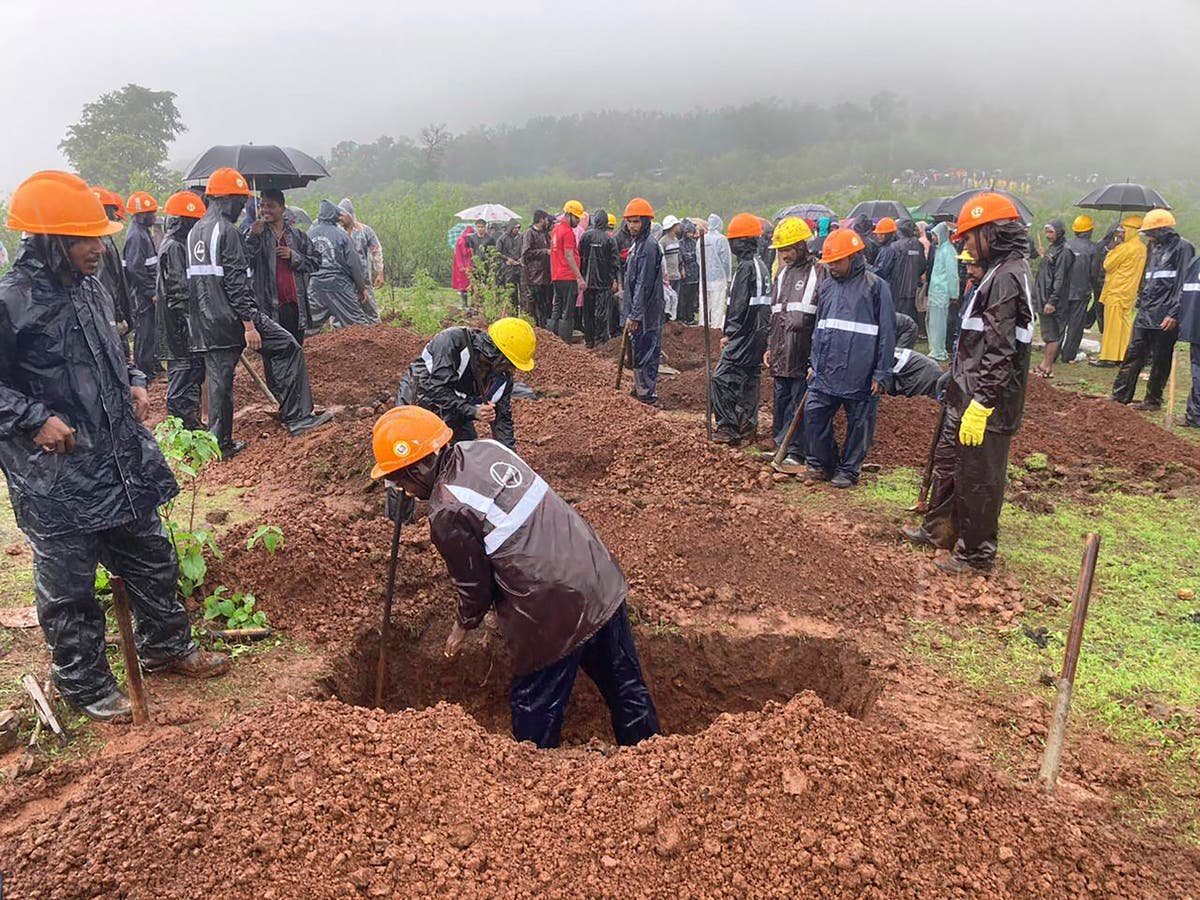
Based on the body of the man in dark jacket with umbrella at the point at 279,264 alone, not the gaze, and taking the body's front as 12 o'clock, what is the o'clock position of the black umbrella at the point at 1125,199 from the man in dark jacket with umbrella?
The black umbrella is roughly at 9 o'clock from the man in dark jacket with umbrella.

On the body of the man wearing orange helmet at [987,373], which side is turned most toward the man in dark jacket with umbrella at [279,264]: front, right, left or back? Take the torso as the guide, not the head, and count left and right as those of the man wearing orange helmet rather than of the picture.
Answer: front

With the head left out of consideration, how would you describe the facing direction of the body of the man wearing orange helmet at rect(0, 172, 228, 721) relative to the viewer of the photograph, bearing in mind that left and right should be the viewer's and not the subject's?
facing the viewer and to the right of the viewer

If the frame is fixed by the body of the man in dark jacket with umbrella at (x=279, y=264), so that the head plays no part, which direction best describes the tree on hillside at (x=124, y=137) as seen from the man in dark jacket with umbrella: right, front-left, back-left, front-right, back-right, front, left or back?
back

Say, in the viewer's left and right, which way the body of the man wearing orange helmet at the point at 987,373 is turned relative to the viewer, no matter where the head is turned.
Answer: facing to the left of the viewer

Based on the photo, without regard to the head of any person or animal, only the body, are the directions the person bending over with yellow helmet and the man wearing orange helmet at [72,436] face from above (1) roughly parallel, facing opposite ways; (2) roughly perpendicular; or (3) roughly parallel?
roughly parallel

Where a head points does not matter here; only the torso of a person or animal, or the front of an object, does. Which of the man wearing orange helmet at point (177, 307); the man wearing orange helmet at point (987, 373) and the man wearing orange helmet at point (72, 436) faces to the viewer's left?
the man wearing orange helmet at point (987, 373)

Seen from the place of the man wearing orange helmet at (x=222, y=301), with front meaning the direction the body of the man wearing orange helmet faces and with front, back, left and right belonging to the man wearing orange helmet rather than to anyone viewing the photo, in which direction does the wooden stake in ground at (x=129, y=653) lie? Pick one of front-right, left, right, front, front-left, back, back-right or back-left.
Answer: back-right

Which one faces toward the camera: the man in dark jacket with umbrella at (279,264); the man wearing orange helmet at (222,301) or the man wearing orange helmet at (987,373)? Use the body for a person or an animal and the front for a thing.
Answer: the man in dark jacket with umbrella

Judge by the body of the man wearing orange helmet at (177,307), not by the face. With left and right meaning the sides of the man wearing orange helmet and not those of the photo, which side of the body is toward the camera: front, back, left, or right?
right

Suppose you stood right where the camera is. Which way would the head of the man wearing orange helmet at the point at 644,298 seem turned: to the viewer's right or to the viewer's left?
to the viewer's left

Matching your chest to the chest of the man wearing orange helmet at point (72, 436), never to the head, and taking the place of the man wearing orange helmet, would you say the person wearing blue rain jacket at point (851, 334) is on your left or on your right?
on your left

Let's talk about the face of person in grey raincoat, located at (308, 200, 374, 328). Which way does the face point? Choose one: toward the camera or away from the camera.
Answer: away from the camera

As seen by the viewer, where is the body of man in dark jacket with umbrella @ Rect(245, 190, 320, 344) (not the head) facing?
toward the camera

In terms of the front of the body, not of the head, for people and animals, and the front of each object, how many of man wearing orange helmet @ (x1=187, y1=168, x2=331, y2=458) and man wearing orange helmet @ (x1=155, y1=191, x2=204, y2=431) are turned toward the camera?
0

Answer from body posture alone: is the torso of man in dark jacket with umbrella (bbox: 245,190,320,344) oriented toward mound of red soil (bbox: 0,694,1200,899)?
yes

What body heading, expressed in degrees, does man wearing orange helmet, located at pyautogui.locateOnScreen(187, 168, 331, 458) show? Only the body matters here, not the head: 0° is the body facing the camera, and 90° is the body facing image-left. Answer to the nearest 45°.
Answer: approximately 225°
